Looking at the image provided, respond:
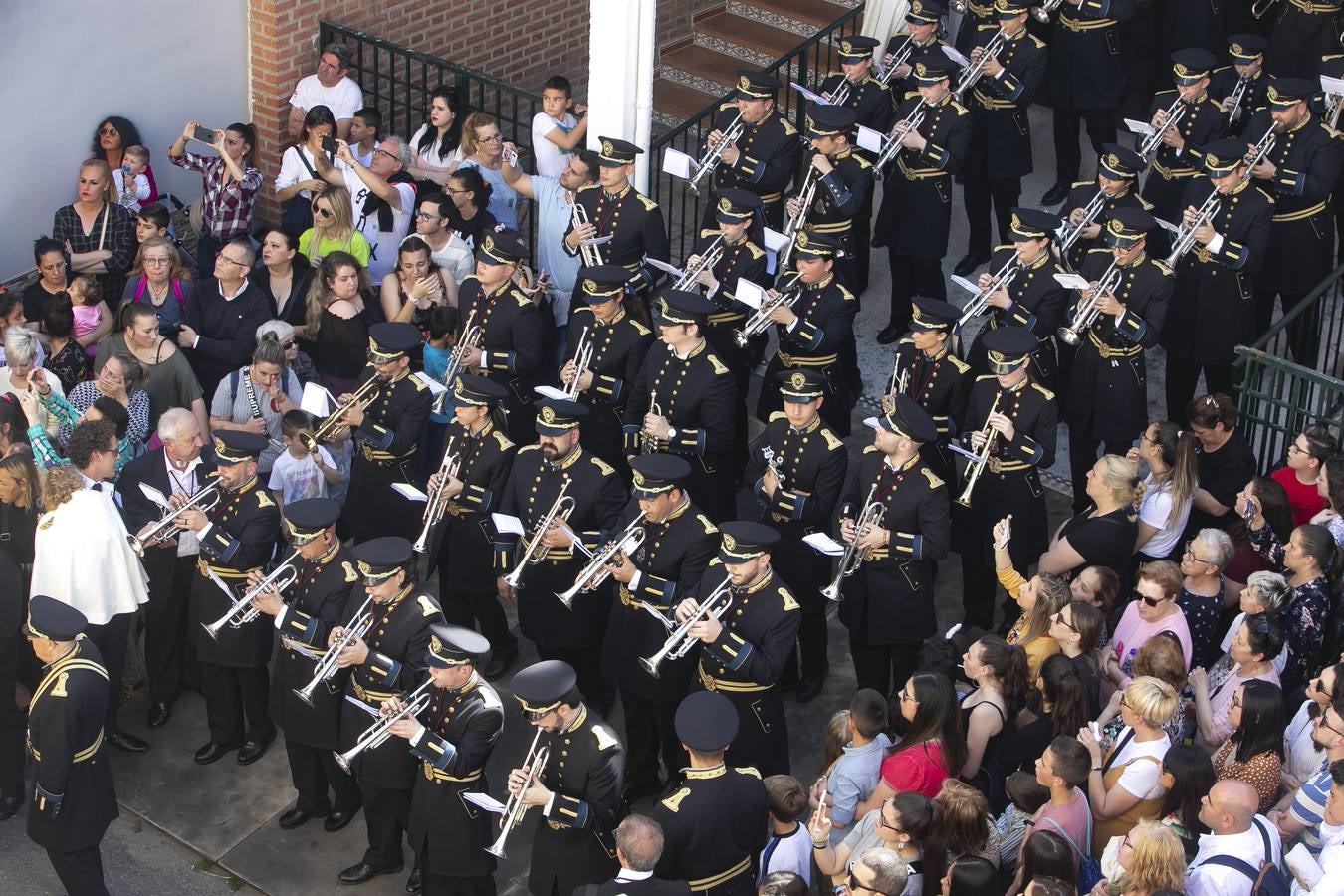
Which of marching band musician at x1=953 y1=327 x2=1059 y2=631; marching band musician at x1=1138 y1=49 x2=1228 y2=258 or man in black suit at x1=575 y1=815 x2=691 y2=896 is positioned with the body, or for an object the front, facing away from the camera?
the man in black suit

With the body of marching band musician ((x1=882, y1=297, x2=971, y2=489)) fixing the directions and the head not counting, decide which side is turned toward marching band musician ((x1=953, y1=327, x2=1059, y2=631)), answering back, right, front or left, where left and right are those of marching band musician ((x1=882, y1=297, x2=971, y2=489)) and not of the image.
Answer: left

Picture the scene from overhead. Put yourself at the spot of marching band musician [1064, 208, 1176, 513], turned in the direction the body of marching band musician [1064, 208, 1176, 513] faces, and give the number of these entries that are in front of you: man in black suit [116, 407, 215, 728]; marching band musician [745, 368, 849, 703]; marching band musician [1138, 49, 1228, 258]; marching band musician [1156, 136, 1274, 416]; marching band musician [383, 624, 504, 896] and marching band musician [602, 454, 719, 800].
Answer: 4

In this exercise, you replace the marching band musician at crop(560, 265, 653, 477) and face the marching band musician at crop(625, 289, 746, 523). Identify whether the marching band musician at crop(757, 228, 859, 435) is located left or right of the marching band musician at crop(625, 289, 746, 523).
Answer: left

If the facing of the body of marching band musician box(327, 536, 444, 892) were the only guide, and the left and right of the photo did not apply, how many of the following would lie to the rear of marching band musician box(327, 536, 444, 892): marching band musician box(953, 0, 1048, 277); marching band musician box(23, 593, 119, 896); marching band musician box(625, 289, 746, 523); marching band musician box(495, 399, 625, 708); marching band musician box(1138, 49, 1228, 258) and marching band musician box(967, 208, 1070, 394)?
5

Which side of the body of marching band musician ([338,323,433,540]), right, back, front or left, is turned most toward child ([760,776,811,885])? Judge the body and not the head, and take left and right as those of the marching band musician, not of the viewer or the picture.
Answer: left

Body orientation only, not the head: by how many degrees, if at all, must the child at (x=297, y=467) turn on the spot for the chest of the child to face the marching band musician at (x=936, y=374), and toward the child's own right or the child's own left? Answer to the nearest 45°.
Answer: approximately 45° to the child's own left

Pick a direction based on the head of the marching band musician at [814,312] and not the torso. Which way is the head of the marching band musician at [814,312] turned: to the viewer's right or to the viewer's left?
to the viewer's left
